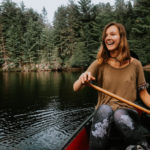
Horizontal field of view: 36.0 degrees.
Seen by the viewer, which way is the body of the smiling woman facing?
toward the camera

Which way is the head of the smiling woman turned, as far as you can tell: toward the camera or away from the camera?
toward the camera
